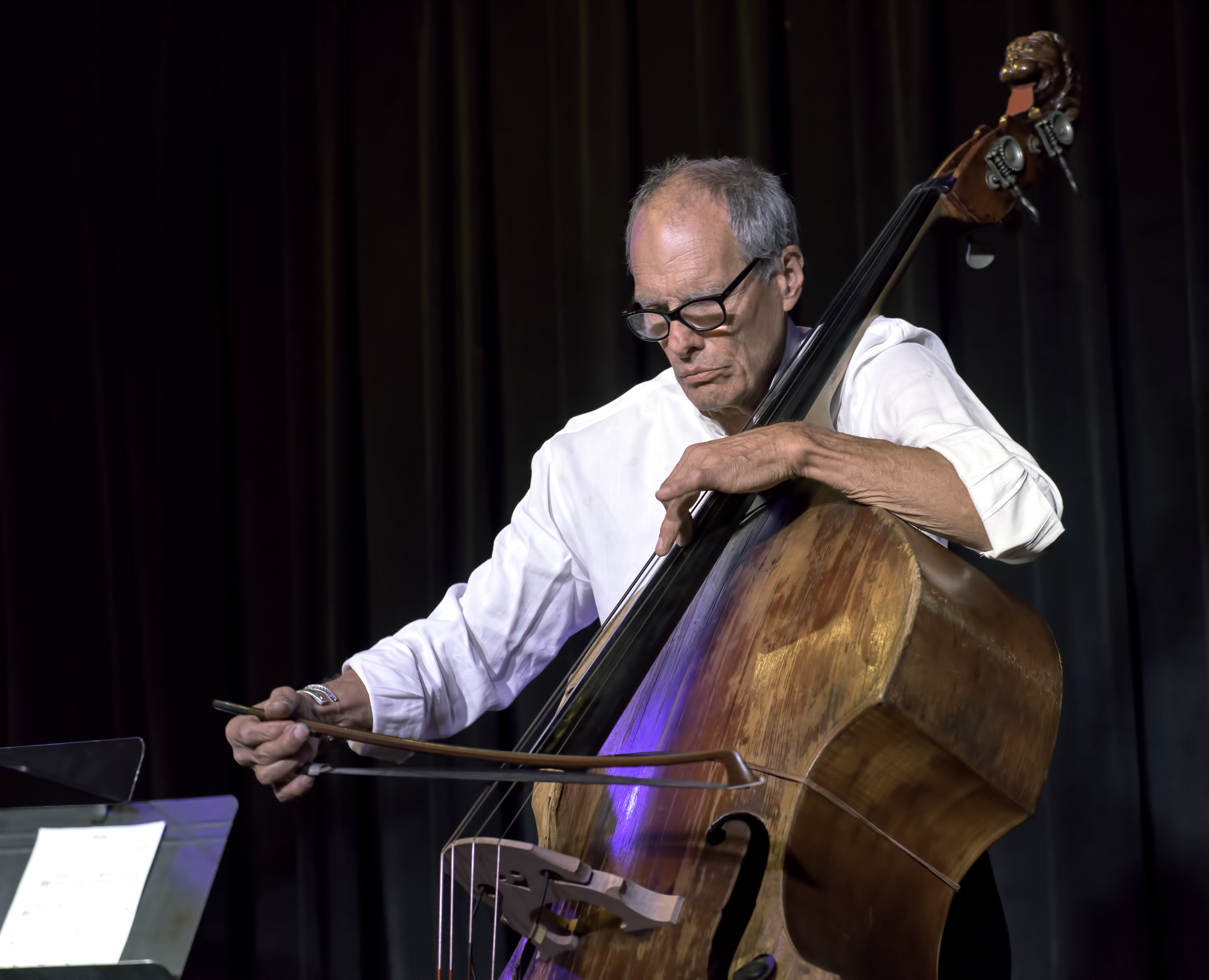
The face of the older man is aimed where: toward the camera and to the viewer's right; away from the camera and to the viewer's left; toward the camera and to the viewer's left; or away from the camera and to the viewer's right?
toward the camera and to the viewer's left

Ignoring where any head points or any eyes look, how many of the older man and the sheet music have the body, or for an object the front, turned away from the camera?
0

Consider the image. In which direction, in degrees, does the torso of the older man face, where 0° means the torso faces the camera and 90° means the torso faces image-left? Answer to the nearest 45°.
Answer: approximately 45°
